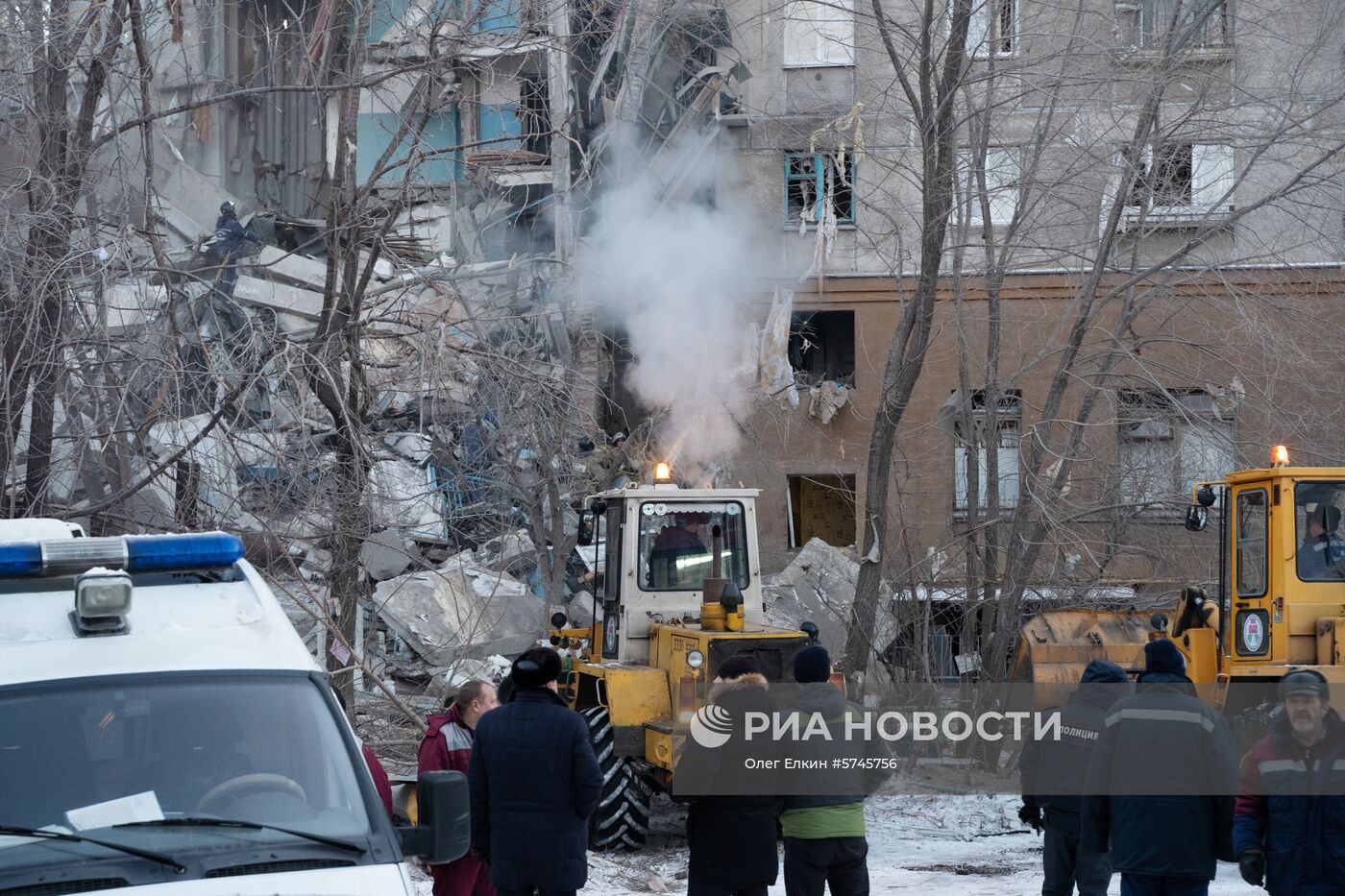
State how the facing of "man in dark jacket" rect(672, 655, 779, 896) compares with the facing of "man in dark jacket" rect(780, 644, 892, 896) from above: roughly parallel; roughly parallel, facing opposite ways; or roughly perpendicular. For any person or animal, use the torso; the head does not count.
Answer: roughly parallel

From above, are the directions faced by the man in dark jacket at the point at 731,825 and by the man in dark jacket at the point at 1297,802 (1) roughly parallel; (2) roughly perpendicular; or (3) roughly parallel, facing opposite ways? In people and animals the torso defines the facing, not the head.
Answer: roughly parallel, facing opposite ways

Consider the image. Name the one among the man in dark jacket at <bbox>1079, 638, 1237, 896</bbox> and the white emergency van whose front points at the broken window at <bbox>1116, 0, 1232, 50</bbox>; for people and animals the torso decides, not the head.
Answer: the man in dark jacket

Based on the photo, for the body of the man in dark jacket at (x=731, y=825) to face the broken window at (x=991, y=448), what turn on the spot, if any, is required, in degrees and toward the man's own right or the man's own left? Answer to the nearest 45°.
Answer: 0° — they already face it

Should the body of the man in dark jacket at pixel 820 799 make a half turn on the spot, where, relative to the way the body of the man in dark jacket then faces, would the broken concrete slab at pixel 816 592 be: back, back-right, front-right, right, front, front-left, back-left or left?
back

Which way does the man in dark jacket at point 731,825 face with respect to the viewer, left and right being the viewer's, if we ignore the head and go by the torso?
facing away from the viewer

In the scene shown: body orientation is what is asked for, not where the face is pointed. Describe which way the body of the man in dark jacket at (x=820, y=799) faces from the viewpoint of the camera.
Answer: away from the camera

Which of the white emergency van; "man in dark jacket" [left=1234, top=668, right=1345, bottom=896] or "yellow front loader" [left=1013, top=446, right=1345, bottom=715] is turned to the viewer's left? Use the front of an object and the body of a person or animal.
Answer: the yellow front loader

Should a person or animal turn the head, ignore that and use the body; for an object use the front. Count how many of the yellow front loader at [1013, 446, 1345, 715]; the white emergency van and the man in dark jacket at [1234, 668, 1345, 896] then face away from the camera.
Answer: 0

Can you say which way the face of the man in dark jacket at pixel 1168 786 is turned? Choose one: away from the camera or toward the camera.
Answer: away from the camera

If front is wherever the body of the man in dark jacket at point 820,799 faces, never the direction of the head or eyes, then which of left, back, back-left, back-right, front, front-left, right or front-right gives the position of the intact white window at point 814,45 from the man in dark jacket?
front

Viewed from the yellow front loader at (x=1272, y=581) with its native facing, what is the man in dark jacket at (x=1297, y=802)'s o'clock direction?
The man in dark jacket is roughly at 9 o'clock from the yellow front loader.

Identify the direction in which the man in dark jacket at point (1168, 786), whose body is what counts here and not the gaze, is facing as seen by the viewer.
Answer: away from the camera

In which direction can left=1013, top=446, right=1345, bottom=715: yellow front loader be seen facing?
to the viewer's left

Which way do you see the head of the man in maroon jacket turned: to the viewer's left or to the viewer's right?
to the viewer's right
